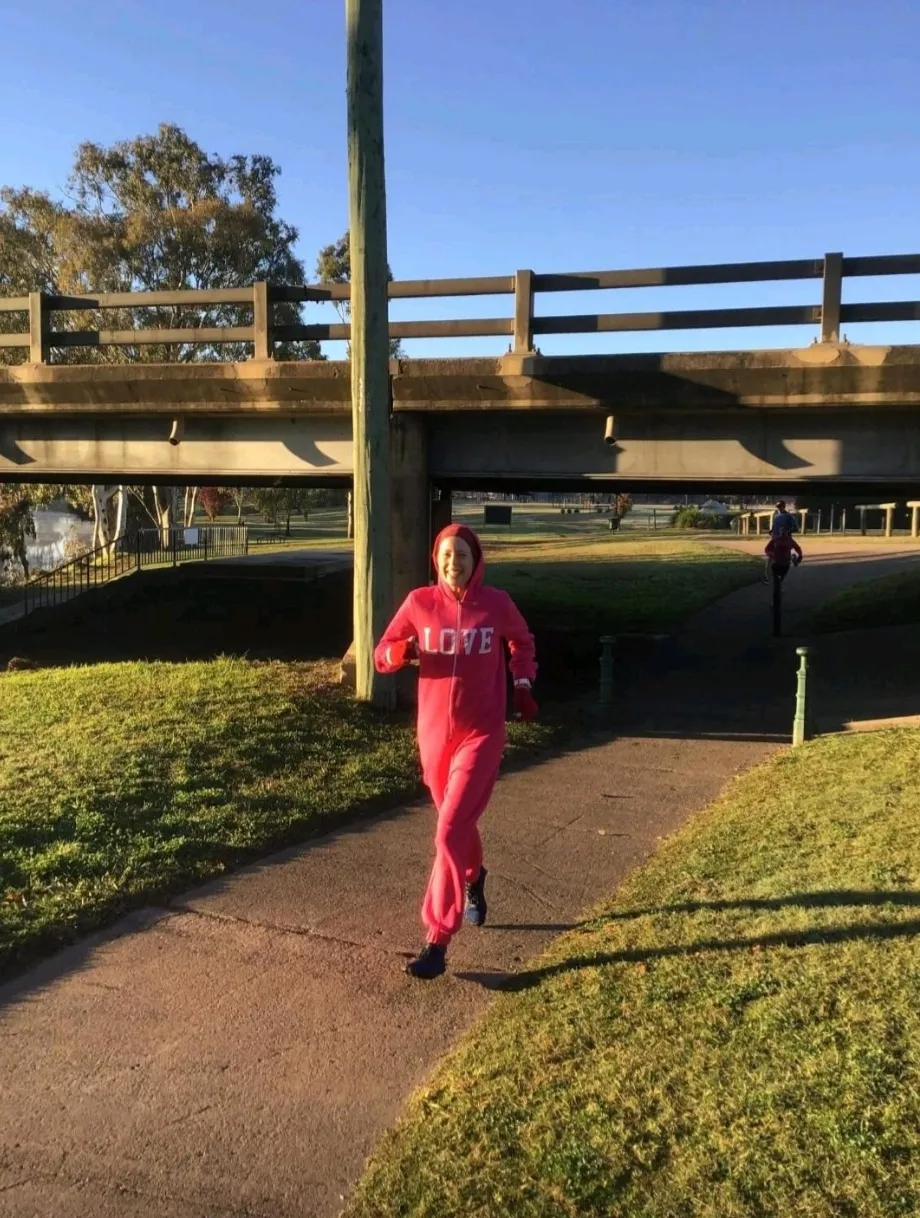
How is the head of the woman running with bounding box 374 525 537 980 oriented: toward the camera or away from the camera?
toward the camera

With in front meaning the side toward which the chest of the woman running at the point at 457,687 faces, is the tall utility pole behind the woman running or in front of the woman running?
behind

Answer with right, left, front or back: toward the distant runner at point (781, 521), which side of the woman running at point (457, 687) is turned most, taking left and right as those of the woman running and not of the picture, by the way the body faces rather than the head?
back

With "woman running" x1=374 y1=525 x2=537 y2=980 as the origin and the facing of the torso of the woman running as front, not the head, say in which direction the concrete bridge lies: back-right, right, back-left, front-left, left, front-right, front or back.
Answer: back

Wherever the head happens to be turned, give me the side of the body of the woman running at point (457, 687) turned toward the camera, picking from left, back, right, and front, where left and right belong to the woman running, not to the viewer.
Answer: front

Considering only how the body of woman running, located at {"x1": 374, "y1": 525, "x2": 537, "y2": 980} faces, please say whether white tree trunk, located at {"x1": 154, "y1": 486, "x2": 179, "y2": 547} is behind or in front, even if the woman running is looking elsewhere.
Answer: behind

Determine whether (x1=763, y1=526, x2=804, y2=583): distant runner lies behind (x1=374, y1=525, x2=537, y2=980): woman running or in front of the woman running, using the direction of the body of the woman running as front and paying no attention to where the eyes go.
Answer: behind

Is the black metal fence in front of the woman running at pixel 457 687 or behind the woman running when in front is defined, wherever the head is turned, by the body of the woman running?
behind

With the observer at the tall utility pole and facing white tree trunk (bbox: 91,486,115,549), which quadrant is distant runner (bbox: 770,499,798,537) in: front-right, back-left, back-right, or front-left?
front-right
